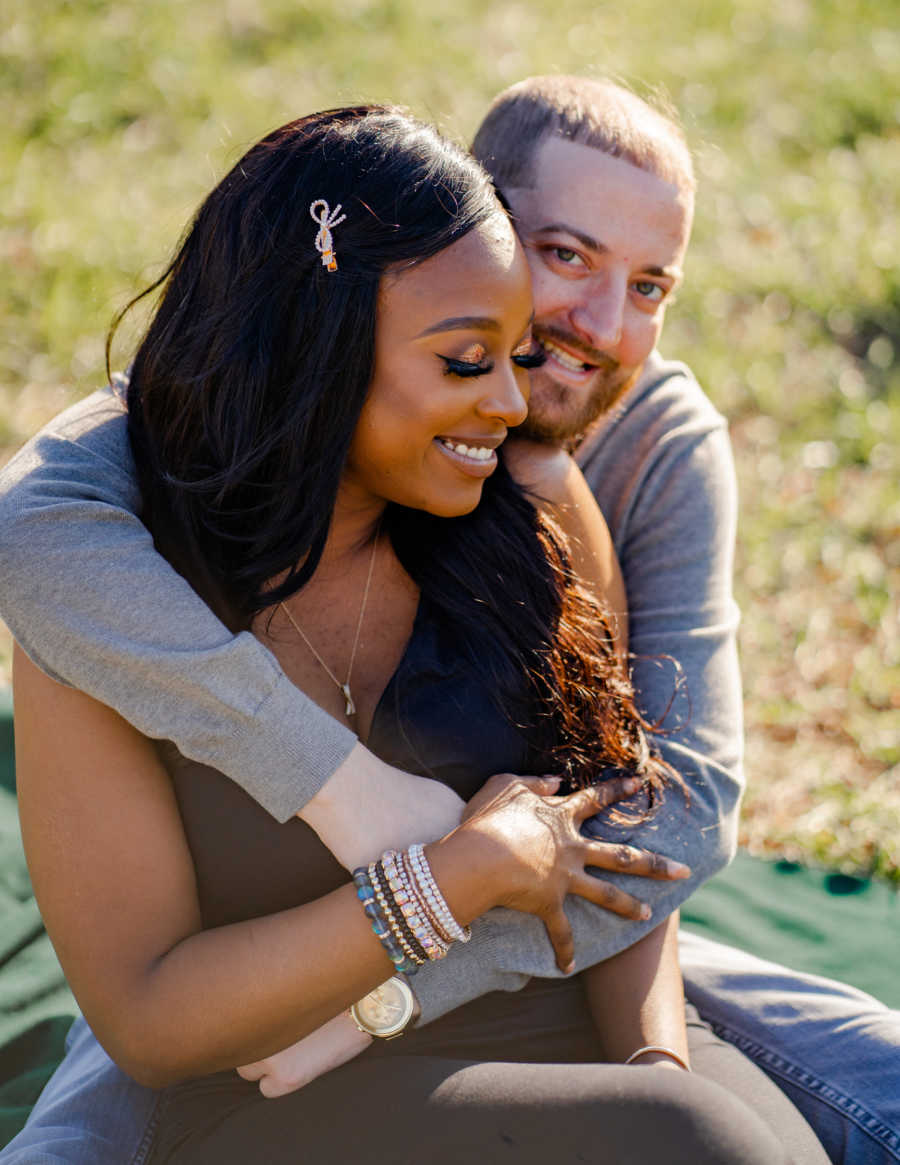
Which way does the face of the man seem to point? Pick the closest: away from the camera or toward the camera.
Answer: toward the camera

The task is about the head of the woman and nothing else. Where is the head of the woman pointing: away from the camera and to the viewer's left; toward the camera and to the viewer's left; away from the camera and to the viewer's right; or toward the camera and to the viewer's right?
toward the camera and to the viewer's right

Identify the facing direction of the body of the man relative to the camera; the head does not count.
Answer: toward the camera

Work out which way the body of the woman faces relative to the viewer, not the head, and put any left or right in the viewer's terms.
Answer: facing the viewer and to the right of the viewer
